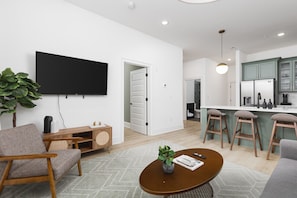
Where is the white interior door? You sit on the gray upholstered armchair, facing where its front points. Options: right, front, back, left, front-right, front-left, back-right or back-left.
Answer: left

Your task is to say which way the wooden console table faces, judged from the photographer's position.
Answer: facing the viewer and to the right of the viewer

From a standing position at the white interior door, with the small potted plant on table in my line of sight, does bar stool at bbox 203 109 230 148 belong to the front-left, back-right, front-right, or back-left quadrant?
front-left

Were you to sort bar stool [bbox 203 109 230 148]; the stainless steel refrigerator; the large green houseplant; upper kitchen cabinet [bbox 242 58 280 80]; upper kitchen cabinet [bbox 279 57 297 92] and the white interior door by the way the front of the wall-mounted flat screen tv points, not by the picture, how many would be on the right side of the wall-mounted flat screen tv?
1

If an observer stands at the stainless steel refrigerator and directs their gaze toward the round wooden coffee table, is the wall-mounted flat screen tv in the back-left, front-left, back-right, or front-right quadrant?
front-right

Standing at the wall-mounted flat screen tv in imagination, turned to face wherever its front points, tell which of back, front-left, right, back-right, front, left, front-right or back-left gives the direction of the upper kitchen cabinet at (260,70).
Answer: front-left

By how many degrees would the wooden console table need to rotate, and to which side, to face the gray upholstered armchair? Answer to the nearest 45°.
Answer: approximately 90° to its right

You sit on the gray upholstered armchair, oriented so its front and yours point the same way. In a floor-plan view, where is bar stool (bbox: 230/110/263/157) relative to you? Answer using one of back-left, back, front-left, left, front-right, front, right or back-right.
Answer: front-left

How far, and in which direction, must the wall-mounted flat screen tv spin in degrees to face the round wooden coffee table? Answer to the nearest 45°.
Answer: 0° — it already faces it

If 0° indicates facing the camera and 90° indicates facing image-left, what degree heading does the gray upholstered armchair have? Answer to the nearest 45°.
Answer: approximately 315°

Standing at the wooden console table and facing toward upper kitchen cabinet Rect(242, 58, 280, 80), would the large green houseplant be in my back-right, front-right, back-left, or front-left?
back-right

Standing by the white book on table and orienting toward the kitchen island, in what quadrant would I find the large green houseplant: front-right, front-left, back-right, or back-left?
back-left

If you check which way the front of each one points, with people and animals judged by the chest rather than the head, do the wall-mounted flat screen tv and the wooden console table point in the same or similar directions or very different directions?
same or similar directions

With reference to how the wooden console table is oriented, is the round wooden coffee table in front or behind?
in front

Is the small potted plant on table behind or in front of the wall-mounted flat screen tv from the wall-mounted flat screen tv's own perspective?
in front

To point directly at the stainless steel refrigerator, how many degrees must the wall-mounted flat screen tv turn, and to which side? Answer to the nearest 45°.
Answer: approximately 45° to its left

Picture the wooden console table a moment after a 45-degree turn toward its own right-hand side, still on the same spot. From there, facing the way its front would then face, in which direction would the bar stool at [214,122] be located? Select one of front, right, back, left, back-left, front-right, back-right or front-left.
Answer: left

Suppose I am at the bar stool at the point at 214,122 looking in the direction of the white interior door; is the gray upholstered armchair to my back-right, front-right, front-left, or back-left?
front-left

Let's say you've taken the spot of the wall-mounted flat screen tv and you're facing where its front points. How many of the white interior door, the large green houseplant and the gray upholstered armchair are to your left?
1
